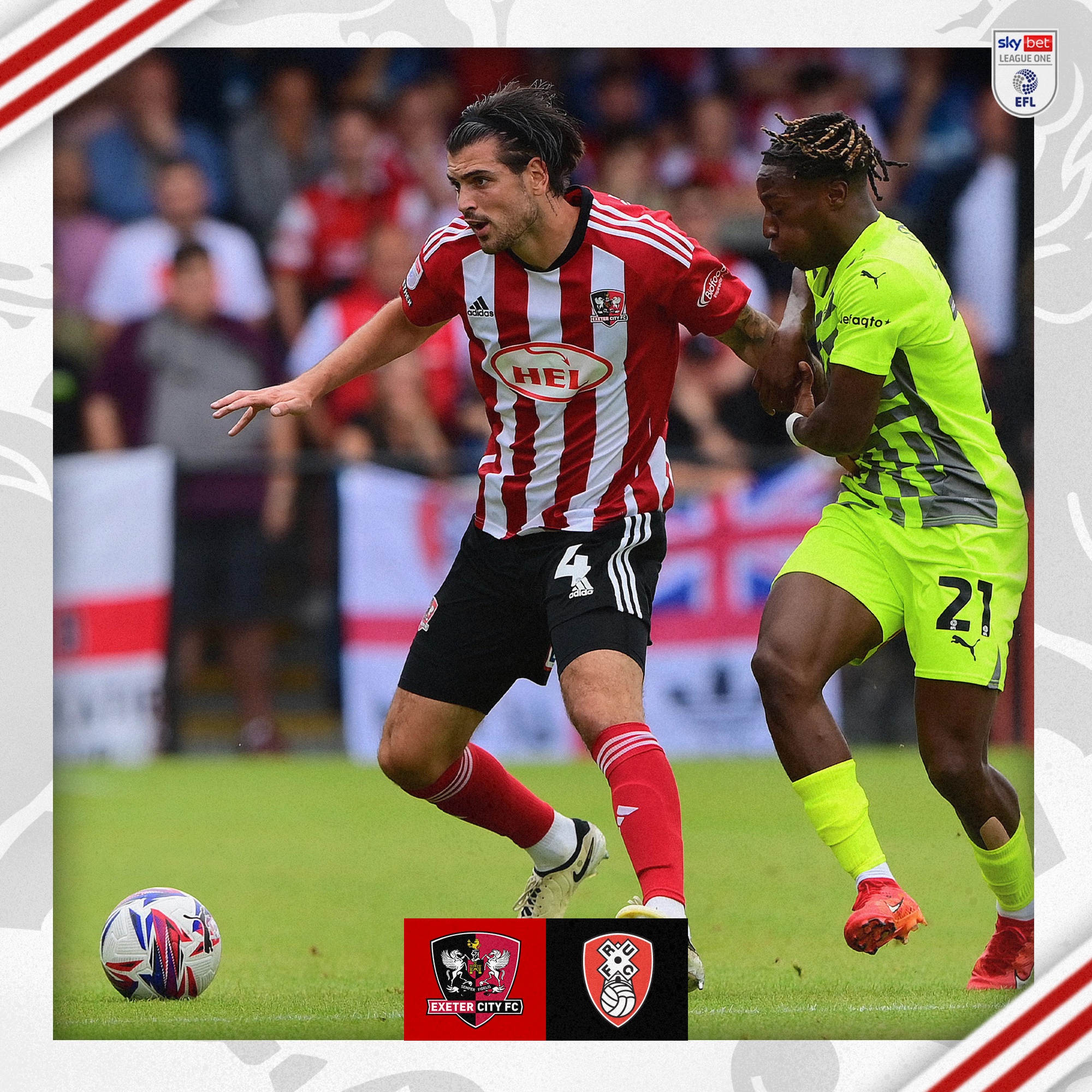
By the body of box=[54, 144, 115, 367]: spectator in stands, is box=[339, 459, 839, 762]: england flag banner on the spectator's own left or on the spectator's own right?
on the spectator's own left

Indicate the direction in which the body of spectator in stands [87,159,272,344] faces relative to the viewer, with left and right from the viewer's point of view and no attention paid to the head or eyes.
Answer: facing the viewer

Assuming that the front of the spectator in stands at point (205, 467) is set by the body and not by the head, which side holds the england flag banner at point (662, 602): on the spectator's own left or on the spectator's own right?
on the spectator's own left

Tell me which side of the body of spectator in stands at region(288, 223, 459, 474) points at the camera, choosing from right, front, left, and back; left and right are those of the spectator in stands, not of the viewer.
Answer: front

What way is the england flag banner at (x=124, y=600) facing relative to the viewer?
toward the camera

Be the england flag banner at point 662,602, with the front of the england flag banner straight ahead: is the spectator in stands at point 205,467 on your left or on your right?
on your right

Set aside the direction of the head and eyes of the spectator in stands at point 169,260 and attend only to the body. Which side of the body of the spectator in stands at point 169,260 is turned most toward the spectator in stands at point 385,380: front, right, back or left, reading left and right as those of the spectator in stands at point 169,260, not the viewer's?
left
